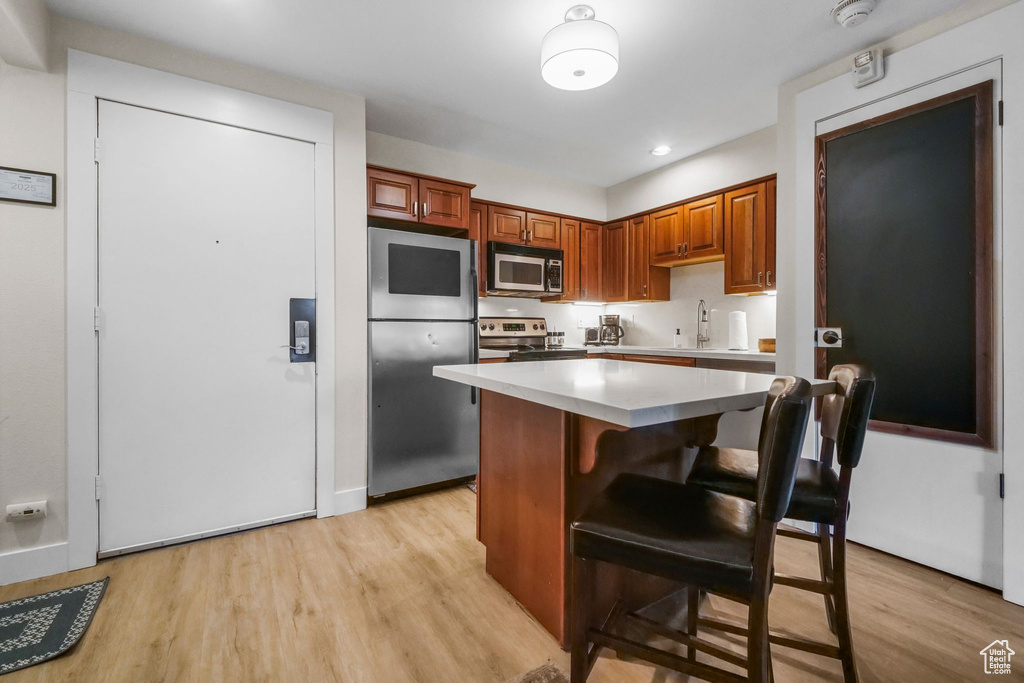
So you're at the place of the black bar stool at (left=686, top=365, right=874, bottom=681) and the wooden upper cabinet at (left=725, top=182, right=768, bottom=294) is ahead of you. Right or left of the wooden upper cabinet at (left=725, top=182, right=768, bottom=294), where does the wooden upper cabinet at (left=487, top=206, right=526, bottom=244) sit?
left

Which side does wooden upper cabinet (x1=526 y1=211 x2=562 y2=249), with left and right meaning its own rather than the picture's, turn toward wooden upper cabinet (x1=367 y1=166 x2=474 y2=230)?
right

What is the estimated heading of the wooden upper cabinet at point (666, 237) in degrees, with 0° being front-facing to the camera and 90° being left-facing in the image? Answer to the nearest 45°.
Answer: approximately 45°

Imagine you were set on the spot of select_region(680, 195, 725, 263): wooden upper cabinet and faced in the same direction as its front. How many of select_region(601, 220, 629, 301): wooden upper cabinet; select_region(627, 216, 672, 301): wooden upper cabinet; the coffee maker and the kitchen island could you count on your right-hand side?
3

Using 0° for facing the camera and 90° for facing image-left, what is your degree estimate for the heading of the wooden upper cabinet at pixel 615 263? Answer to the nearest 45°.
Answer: approximately 45°

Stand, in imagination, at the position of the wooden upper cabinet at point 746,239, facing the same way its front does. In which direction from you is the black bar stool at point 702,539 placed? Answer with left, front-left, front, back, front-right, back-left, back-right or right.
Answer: front-left

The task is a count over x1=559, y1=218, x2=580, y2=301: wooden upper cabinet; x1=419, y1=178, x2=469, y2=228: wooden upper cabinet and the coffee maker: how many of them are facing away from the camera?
0

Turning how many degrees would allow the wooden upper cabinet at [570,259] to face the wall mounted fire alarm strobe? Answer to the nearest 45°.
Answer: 0° — it already faces it

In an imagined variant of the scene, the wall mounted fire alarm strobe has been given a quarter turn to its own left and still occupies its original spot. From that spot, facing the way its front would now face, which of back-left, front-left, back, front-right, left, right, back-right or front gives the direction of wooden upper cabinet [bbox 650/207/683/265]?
back

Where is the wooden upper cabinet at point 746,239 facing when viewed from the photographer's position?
facing the viewer and to the left of the viewer

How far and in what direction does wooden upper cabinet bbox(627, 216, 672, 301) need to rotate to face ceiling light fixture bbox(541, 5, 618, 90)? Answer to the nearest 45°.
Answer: approximately 45° to its left

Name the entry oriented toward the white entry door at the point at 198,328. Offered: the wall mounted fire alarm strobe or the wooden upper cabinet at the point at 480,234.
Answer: the wall mounted fire alarm strobe
